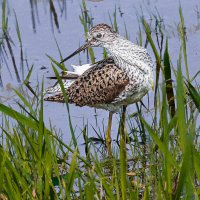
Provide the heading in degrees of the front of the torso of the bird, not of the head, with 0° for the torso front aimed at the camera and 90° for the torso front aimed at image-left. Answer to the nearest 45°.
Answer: approximately 270°
